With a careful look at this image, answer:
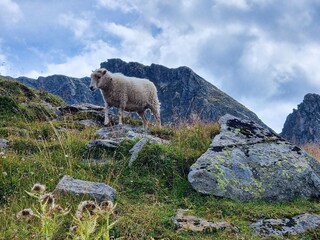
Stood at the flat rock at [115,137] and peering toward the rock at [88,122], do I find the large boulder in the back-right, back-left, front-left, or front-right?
back-right

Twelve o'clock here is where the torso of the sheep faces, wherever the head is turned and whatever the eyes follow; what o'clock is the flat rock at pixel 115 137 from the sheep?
The flat rock is roughly at 9 o'clock from the sheep.

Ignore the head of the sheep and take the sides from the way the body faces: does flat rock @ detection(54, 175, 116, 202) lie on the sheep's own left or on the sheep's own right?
on the sheep's own left

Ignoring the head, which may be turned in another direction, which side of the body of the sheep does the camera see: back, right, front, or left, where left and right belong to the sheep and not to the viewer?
left

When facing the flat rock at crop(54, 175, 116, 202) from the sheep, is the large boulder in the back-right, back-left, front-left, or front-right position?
front-left

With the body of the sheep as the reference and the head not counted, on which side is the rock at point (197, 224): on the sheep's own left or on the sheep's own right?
on the sheep's own left

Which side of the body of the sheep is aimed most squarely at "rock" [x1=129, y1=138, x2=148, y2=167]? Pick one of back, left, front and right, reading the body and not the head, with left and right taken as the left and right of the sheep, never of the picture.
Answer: left

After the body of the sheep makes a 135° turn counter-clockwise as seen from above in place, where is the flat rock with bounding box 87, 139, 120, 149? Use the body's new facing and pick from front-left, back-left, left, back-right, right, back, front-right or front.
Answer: front-right

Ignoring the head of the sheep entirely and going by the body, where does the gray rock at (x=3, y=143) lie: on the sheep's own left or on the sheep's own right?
on the sheep's own left
